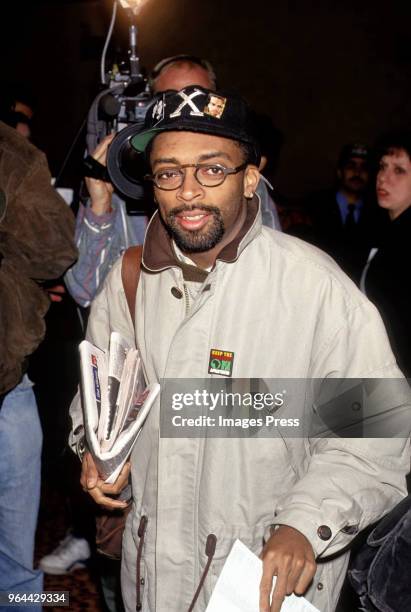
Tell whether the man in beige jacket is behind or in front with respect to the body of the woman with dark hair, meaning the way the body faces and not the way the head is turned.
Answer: in front

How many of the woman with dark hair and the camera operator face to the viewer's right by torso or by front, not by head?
0

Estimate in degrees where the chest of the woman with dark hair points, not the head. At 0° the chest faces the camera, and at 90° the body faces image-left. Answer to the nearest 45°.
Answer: approximately 45°

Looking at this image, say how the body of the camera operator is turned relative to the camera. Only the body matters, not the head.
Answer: toward the camera

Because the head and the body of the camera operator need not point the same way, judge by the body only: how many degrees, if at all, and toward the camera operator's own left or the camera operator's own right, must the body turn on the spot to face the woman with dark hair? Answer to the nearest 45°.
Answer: approximately 90° to the camera operator's own left

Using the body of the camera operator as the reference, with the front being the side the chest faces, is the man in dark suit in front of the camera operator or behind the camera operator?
behind

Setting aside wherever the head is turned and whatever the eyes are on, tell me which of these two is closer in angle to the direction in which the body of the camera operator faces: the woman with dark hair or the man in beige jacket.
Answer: the man in beige jacket

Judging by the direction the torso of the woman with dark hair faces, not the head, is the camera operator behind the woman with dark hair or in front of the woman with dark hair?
in front

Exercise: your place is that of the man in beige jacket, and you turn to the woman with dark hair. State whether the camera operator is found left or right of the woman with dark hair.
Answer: left

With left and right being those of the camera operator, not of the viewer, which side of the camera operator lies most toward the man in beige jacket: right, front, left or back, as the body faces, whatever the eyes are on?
front

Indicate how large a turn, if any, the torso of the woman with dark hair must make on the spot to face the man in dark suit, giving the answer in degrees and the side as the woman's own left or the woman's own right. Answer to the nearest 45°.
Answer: approximately 135° to the woman's own right

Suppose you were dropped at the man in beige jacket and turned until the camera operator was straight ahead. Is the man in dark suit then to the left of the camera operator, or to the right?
right
